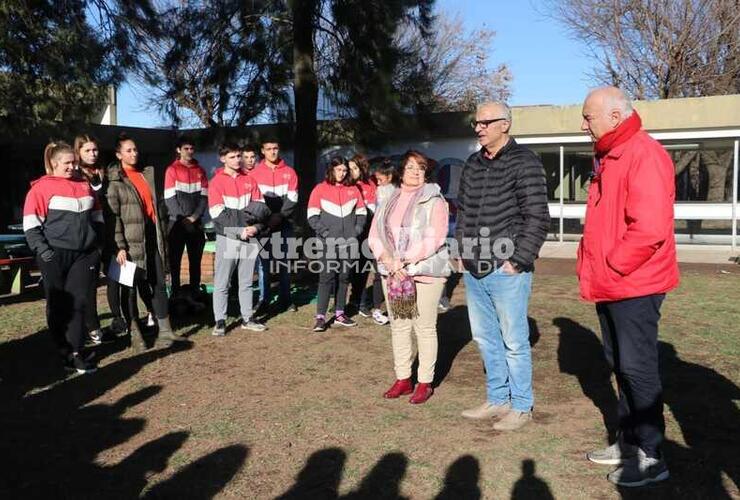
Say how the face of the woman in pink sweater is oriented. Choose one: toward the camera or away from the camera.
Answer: toward the camera

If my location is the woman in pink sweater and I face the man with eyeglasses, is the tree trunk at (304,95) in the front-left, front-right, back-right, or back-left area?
back-left

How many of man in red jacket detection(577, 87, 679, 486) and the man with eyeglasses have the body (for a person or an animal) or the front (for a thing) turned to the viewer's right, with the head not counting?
0

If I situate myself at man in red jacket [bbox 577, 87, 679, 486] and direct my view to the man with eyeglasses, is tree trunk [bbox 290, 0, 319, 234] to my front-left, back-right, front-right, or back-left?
front-right

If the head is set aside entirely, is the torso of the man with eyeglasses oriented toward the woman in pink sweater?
no

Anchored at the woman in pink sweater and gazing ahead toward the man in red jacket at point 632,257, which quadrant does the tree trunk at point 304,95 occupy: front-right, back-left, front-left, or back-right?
back-left

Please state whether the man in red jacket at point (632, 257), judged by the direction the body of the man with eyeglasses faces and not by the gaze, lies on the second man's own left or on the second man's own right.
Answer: on the second man's own left

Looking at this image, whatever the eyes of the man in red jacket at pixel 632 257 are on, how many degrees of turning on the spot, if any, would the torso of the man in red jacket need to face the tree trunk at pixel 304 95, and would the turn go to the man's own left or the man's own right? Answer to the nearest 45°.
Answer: approximately 45° to the man's own right

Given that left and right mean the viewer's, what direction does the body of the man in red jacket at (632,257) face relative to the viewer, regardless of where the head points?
facing to the left of the viewer

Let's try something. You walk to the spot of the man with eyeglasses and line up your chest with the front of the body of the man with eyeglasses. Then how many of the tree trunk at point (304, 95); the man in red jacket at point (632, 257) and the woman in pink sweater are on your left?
1

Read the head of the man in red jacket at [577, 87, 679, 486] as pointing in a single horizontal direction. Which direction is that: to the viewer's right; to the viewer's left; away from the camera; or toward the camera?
to the viewer's left

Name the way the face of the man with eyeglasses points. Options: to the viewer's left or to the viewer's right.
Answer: to the viewer's left

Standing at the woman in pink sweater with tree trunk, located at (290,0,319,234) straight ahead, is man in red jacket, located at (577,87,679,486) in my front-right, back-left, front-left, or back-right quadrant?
back-right

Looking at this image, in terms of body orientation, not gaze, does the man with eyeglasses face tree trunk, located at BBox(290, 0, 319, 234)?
no

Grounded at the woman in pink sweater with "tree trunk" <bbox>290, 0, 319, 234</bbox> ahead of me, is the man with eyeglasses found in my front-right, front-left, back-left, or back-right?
back-right

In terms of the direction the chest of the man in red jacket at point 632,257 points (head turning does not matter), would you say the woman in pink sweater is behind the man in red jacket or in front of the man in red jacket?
in front

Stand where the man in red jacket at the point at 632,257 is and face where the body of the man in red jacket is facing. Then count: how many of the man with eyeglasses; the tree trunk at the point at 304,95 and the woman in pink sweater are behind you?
0

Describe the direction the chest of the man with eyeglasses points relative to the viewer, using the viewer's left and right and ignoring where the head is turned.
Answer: facing the viewer and to the left of the viewer
